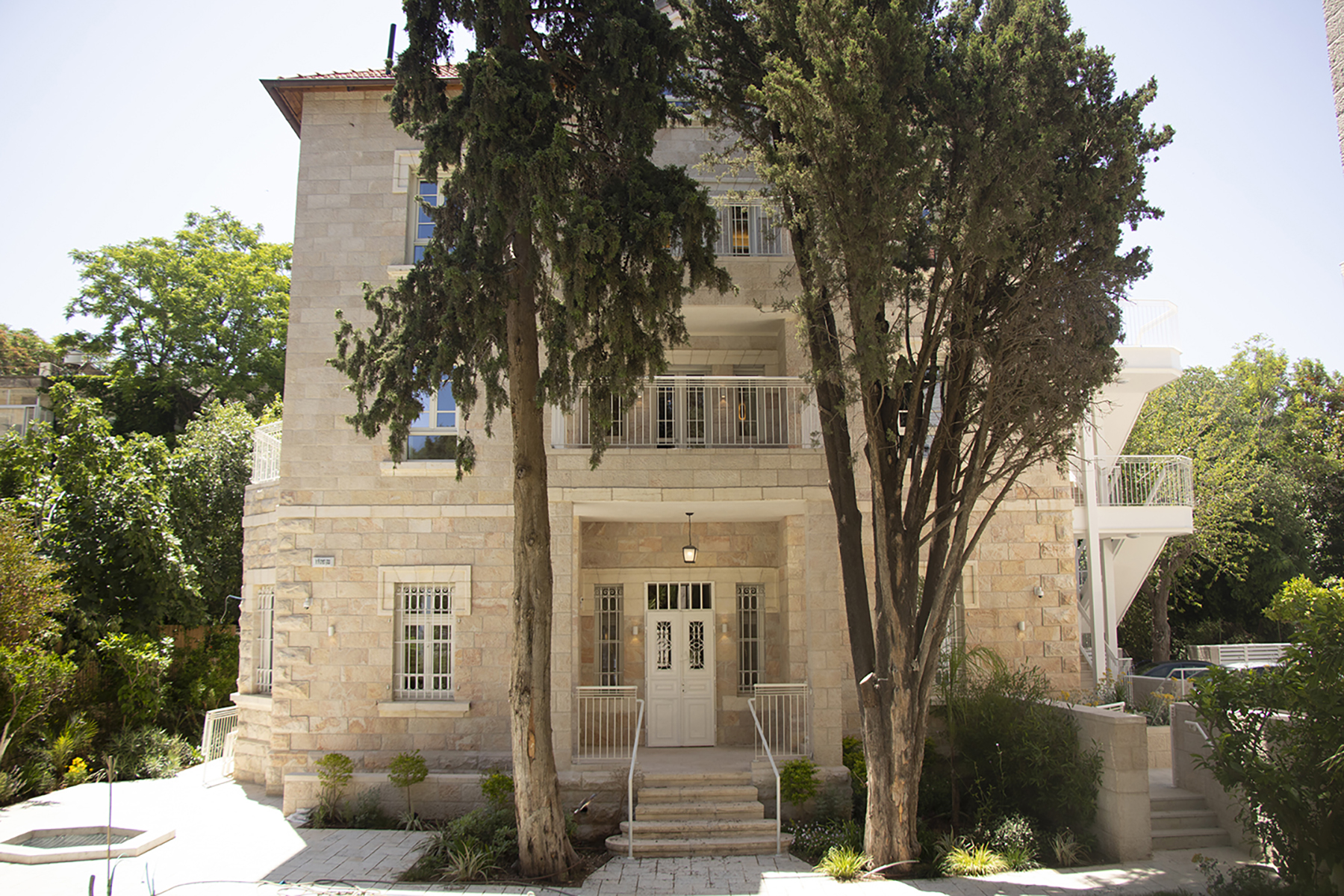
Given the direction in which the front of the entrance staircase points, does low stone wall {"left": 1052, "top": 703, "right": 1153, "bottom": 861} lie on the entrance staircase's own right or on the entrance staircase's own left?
on the entrance staircase's own left

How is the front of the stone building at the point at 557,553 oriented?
toward the camera

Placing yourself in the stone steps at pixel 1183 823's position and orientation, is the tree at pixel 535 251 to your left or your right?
on your right

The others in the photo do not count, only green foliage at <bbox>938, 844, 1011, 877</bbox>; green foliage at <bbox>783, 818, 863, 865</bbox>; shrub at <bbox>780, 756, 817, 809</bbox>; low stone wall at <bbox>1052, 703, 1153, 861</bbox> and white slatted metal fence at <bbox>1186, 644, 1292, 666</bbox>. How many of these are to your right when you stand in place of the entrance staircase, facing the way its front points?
0

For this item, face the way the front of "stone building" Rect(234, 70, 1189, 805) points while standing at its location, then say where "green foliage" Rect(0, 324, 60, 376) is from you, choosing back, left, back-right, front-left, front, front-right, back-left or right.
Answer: back-right

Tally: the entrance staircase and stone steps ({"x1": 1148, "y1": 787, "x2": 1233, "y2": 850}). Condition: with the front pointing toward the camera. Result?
2

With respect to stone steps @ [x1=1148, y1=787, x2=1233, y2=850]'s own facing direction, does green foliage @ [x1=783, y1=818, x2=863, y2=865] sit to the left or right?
on its right

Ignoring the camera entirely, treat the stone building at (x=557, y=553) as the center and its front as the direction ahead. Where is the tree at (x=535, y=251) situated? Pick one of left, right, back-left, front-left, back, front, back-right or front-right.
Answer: front

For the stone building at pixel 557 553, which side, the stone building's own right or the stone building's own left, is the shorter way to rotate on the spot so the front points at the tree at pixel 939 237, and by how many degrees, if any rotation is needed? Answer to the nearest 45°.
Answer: approximately 45° to the stone building's own left

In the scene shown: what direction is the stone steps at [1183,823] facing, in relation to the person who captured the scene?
facing the viewer

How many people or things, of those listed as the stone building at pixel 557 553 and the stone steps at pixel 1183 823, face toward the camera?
2

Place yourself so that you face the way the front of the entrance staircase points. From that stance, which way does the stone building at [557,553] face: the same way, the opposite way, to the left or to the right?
the same way

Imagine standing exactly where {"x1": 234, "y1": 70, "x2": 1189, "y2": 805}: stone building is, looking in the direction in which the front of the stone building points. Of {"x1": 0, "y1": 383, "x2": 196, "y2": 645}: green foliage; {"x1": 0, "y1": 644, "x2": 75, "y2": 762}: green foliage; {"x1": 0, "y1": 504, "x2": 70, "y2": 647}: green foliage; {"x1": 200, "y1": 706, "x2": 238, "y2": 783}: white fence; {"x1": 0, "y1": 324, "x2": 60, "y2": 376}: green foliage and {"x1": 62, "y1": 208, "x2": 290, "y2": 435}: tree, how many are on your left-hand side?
0

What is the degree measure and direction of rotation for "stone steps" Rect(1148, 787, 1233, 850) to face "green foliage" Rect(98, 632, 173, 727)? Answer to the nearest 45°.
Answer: approximately 90° to its right

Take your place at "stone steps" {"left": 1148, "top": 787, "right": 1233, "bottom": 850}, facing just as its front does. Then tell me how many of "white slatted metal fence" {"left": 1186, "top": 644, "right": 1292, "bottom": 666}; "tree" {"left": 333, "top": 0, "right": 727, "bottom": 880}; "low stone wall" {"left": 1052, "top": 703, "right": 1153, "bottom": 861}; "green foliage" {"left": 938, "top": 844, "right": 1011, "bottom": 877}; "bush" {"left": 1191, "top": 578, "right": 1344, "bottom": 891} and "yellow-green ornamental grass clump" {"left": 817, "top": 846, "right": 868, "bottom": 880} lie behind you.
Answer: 1
